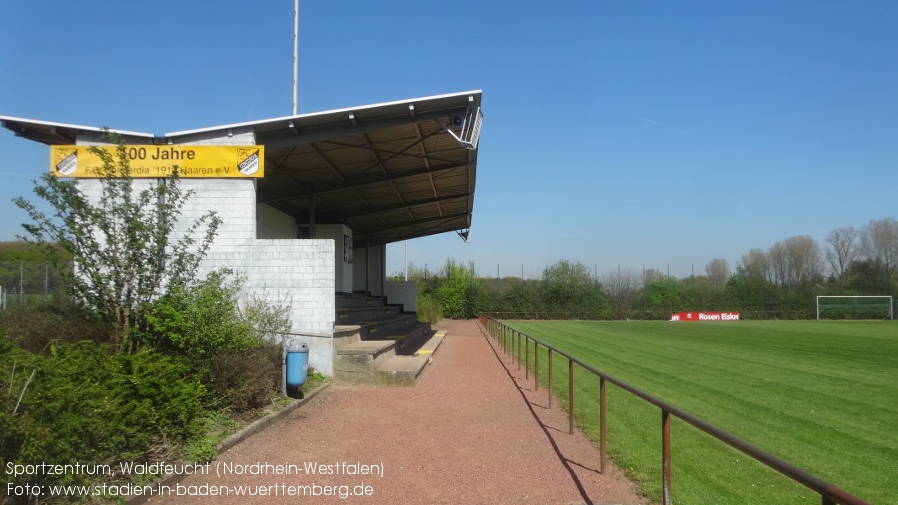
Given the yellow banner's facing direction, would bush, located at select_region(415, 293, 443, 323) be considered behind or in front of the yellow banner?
behind

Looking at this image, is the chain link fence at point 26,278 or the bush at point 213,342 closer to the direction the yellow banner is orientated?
the bush

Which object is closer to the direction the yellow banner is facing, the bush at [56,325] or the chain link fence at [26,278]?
the bush

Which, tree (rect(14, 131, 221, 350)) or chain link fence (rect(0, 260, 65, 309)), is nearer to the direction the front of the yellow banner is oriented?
the tree

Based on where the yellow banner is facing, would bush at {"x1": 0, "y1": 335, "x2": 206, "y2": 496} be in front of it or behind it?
in front

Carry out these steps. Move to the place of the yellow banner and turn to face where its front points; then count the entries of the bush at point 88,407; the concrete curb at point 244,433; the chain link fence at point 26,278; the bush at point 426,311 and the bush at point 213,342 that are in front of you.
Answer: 3

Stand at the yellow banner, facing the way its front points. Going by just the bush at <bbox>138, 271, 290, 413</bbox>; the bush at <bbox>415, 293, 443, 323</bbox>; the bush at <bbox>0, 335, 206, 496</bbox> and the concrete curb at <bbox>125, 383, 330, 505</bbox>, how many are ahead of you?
3

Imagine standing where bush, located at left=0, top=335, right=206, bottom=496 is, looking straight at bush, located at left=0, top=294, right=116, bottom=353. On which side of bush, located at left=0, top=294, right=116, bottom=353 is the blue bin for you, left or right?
right

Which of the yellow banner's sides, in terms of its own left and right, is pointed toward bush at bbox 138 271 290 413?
front

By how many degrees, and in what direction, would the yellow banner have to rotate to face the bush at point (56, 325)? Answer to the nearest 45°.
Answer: approximately 45° to its right

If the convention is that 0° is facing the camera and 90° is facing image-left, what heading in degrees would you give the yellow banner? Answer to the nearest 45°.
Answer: approximately 0°
